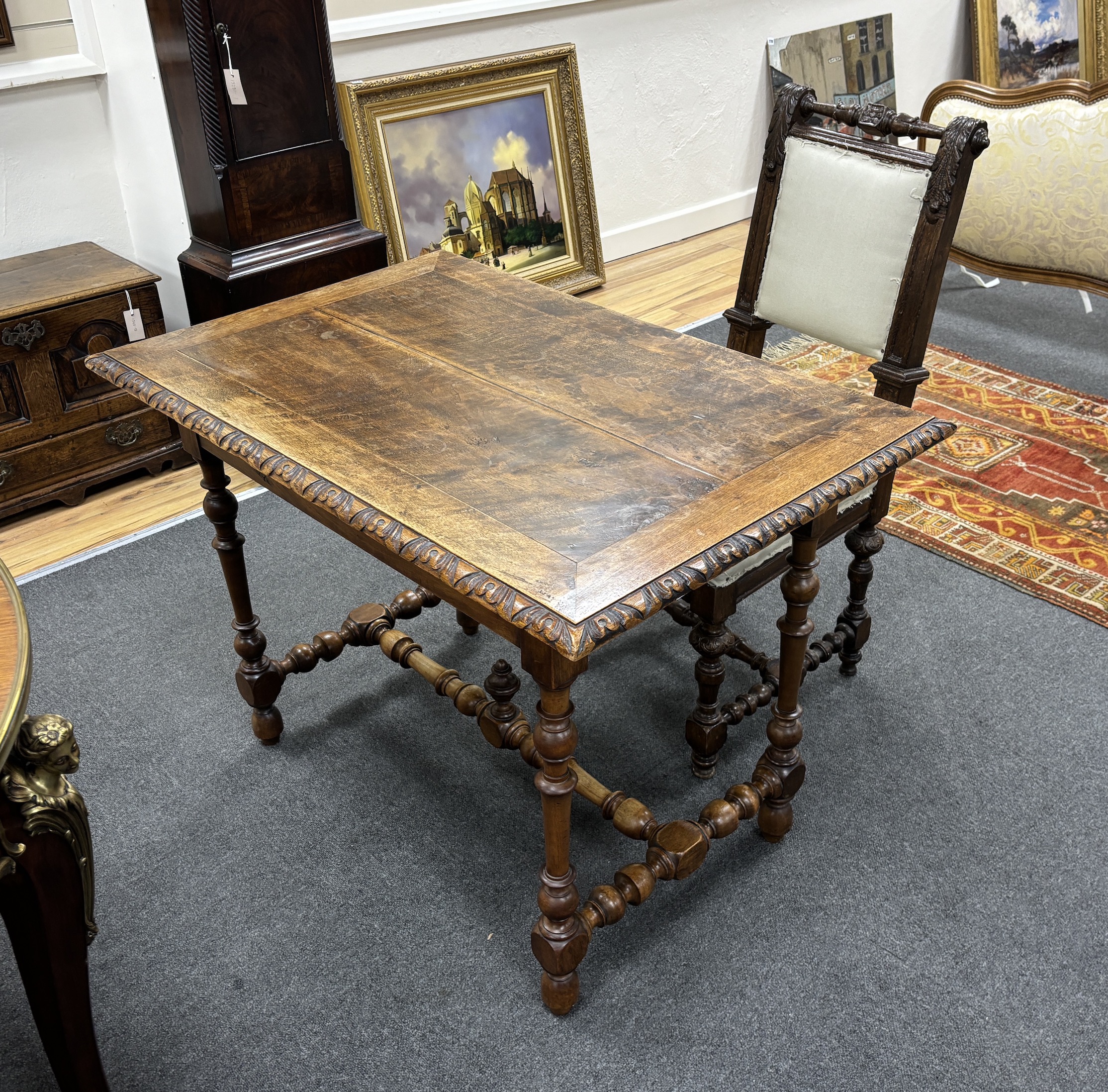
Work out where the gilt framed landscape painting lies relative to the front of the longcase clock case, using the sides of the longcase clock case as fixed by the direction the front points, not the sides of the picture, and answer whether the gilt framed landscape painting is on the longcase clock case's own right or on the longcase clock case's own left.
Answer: on the longcase clock case's own left

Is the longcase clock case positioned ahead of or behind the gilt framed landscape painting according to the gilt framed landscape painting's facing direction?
ahead

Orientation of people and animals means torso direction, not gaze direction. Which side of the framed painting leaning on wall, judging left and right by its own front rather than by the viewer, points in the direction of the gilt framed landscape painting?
left

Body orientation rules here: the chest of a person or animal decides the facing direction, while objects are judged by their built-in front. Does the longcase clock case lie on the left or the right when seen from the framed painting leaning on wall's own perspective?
on its right

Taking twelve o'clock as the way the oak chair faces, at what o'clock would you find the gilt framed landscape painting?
The gilt framed landscape painting is roughly at 5 o'clock from the oak chair.

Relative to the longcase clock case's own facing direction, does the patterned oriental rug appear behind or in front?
in front

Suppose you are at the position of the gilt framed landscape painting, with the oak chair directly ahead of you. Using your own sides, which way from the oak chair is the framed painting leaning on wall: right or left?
right

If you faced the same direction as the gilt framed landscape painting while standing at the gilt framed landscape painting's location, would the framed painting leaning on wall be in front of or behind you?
in front
